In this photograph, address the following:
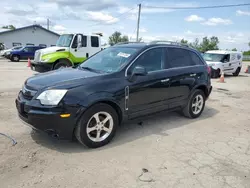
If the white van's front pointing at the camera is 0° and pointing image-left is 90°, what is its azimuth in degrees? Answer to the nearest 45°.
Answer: approximately 45°

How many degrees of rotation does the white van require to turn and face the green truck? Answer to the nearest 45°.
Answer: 0° — it already faces it

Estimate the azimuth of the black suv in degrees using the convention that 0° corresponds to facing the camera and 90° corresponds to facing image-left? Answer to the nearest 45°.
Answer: approximately 45°

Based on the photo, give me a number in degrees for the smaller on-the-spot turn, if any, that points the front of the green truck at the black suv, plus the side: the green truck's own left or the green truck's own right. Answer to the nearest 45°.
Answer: approximately 45° to the green truck's own left

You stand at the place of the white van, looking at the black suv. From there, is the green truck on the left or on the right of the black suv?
right

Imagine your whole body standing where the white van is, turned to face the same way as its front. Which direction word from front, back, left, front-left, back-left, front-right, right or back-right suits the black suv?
front-left

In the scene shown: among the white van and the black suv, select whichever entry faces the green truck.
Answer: the white van

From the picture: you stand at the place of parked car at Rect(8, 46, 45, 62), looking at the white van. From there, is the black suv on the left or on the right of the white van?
right

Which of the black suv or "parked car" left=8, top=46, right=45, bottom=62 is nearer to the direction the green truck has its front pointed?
the black suv

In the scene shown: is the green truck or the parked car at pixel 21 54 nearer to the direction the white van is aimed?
the green truck

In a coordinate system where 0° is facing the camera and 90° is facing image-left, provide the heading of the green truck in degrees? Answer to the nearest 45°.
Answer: approximately 45°

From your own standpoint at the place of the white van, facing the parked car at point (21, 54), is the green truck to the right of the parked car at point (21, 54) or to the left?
left
